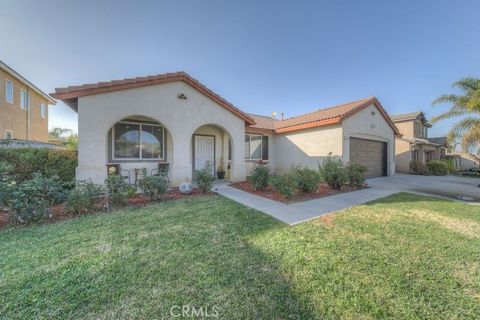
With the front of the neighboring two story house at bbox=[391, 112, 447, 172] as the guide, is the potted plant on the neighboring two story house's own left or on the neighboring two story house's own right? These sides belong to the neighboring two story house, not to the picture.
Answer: on the neighboring two story house's own right

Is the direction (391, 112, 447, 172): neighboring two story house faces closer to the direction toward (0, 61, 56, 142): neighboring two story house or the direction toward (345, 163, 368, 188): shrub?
the shrub

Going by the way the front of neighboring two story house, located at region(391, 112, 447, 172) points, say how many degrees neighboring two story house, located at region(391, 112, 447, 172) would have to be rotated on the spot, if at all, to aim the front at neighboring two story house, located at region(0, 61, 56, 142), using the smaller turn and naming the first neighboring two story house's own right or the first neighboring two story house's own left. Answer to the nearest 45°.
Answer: approximately 90° to the first neighboring two story house's own right

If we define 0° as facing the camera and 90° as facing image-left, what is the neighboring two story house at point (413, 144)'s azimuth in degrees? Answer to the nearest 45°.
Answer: approximately 315°

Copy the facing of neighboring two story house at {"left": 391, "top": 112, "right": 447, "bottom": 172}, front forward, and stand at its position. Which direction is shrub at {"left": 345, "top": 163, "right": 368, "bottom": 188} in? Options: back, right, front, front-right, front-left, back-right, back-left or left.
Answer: front-right

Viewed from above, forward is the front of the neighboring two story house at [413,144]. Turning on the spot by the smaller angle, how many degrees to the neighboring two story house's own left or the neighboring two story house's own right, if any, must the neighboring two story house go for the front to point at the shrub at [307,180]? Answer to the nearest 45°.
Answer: approximately 45° to the neighboring two story house's own right

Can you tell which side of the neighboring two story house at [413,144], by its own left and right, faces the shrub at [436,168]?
front

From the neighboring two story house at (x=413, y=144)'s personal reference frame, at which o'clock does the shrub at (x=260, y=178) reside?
The shrub is roughly at 2 o'clock from the neighboring two story house.

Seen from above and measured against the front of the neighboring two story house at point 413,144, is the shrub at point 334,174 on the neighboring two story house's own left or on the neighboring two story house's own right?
on the neighboring two story house's own right

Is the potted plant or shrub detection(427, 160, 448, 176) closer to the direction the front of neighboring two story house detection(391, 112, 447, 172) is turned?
the shrub

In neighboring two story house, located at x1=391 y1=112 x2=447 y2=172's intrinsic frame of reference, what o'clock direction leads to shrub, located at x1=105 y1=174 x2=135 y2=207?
The shrub is roughly at 2 o'clock from the neighboring two story house.

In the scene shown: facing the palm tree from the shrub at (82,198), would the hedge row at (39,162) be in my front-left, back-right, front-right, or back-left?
back-left
